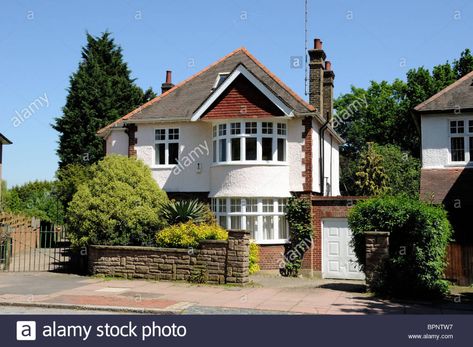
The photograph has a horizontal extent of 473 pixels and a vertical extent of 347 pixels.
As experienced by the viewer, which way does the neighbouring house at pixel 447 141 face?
facing the viewer

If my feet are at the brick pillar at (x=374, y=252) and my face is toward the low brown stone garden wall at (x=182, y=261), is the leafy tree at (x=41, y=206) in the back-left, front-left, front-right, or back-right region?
front-right

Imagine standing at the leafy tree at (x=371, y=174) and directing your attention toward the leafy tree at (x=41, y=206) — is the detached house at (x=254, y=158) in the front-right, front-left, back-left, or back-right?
front-left

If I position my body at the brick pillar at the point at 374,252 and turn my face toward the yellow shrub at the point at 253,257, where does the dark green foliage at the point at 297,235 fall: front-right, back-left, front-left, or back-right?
front-right

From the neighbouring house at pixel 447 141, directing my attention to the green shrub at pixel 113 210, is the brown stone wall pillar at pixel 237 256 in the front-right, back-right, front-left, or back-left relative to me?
front-left

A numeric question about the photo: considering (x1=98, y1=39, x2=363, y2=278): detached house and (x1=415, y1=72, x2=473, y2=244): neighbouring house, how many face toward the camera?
2

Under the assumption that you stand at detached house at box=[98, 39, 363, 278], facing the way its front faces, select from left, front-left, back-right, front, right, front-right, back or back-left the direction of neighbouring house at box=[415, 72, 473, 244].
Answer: left

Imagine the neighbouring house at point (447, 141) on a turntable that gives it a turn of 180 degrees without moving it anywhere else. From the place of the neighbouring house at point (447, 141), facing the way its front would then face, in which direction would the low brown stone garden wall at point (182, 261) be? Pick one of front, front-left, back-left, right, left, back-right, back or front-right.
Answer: back-left

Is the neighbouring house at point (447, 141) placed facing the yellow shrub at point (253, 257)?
no

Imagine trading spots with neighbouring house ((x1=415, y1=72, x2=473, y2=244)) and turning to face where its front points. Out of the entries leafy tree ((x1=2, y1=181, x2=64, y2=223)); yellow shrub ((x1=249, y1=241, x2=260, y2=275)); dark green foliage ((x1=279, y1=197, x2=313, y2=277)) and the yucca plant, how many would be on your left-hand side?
0

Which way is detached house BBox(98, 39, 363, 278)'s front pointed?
toward the camera

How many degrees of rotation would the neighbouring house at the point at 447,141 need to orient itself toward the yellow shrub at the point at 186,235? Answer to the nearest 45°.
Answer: approximately 45° to its right

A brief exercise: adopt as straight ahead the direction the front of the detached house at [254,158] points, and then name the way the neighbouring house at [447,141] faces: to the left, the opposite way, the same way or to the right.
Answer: the same way

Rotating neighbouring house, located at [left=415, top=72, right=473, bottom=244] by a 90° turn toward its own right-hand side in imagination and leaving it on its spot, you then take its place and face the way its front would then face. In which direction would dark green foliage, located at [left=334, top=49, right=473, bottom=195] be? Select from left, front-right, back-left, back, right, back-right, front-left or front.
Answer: right
